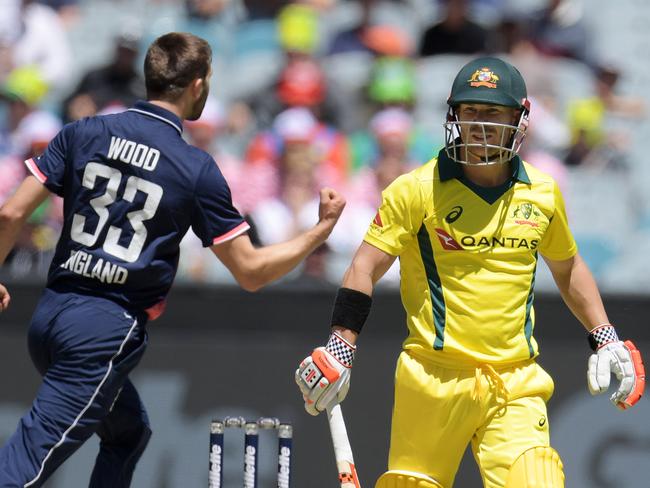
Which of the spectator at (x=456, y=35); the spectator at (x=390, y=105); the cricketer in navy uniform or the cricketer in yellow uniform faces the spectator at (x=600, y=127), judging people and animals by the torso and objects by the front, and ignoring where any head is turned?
the cricketer in navy uniform

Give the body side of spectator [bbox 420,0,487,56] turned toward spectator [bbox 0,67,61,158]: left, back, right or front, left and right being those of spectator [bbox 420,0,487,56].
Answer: right

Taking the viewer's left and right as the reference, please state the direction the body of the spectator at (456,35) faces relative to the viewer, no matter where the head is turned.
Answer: facing the viewer

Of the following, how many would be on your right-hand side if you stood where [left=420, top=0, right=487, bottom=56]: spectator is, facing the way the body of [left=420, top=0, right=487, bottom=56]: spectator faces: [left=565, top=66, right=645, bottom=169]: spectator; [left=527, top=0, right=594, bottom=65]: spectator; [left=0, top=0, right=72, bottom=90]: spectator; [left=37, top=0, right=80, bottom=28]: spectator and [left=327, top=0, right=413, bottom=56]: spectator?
3

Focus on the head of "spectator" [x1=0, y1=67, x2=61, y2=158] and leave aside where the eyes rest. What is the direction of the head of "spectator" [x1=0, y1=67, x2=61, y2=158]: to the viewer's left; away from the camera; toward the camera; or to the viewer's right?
toward the camera

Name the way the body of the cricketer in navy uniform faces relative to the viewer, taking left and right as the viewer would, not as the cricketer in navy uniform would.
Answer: facing away from the viewer and to the right of the viewer

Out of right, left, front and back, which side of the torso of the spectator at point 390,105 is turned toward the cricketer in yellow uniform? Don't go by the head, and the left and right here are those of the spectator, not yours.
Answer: front

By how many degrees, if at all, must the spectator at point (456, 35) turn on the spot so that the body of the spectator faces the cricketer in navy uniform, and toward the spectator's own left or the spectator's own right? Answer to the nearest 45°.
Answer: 0° — they already face them

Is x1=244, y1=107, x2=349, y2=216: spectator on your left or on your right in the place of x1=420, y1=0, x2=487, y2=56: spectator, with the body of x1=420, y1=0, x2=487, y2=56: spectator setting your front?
on your right

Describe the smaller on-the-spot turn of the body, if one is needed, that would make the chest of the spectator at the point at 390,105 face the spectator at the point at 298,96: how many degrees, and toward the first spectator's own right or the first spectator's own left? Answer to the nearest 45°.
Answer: approximately 90° to the first spectator's own right

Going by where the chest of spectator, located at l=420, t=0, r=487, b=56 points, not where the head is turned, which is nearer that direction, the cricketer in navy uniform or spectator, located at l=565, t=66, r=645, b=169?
the cricketer in navy uniform

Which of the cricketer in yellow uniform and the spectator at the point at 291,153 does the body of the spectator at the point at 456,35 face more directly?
the cricketer in yellow uniform

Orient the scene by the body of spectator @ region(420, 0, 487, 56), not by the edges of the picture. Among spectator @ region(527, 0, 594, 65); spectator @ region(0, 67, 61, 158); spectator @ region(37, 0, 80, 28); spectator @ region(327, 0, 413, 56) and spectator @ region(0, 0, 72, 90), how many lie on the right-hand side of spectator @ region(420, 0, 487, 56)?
4

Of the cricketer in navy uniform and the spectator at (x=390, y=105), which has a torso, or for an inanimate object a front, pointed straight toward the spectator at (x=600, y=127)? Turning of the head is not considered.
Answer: the cricketer in navy uniform

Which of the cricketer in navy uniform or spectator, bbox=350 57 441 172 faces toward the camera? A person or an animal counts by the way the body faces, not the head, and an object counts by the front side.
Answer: the spectator

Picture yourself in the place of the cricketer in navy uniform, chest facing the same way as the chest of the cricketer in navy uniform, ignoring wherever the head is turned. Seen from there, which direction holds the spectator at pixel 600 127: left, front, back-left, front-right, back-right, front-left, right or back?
front

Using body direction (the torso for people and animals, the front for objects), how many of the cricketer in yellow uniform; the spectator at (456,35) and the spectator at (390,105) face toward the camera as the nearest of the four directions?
3

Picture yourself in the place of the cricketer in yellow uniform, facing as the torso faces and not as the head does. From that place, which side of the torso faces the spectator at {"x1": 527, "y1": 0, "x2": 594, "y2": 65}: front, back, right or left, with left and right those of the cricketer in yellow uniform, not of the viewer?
back
